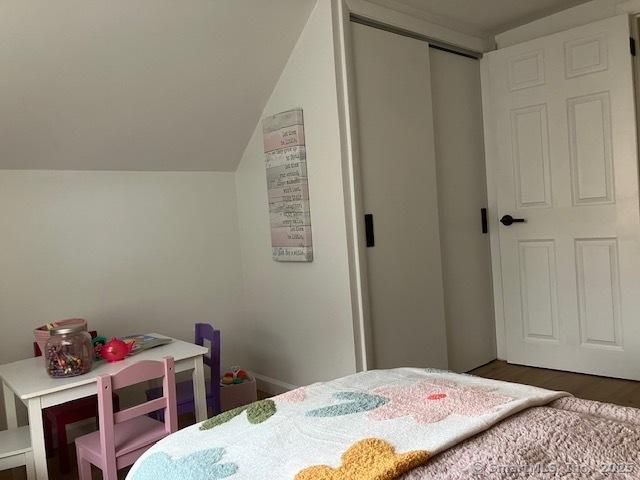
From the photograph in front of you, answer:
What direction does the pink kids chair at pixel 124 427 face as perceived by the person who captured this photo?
facing away from the viewer and to the left of the viewer

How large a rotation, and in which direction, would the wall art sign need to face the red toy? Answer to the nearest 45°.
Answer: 0° — it already faces it

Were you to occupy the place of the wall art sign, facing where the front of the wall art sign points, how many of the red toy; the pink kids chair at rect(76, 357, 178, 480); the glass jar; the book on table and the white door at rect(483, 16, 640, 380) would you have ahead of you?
4

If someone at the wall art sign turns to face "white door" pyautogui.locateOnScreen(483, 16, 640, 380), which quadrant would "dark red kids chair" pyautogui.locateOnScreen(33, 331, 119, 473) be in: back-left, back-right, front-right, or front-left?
back-right

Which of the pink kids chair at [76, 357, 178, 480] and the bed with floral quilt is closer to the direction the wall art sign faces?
the pink kids chair

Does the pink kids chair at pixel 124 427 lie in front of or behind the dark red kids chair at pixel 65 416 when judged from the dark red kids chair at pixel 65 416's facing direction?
in front

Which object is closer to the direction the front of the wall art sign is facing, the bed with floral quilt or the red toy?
the red toy

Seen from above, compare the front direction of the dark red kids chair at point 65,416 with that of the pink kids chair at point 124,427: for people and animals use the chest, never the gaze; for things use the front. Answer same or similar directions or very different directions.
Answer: very different directions

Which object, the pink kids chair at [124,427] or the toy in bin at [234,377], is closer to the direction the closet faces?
the pink kids chair

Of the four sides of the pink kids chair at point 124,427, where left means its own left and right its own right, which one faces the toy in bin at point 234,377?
right

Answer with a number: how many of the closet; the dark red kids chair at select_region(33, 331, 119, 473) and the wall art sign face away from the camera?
0

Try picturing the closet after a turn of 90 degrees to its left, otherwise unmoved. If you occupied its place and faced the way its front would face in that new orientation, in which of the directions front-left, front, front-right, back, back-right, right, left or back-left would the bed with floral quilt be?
back-right

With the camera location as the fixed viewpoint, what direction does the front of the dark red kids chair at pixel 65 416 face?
facing the viewer and to the right of the viewer

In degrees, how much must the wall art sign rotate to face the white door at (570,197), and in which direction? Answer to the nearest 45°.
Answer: approximately 135° to its left

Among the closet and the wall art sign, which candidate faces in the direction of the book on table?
the wall art sign
